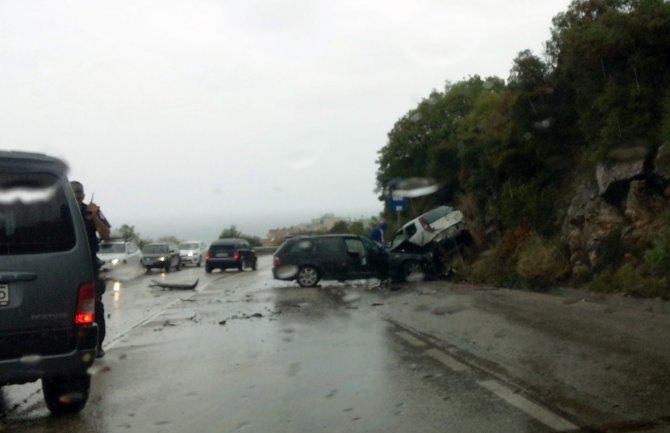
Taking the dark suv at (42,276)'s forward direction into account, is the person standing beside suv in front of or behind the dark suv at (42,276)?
in front

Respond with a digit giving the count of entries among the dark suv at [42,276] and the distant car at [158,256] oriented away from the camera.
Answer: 1

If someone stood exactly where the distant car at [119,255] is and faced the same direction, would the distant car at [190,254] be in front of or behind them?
behind

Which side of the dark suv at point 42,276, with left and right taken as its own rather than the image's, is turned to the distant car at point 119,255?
front

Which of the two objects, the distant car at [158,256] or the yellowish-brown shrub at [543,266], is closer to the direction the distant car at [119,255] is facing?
the yellowish-brown shrub

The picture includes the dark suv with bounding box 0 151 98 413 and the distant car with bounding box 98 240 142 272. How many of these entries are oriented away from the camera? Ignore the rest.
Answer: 1

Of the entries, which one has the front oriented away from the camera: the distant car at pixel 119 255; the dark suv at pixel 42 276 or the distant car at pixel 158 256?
the dark suv

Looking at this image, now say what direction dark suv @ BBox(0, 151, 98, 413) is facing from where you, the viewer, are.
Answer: facing away from the viewer

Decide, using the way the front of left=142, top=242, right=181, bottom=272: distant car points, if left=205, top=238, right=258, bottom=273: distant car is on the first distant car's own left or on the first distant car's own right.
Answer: on the first distant car's own left

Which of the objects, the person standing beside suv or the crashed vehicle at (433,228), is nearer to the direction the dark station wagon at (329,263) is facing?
the crashed vehicle

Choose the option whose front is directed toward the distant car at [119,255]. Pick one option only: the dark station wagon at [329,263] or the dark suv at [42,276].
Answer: the dark suv at [42,276]

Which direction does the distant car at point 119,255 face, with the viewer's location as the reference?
facing the viewer and to the left of the viewer

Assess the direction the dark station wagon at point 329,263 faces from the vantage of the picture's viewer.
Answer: facing to the right of the viewer

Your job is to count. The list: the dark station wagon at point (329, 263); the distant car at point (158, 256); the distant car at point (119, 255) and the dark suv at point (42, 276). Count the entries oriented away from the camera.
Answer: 1
